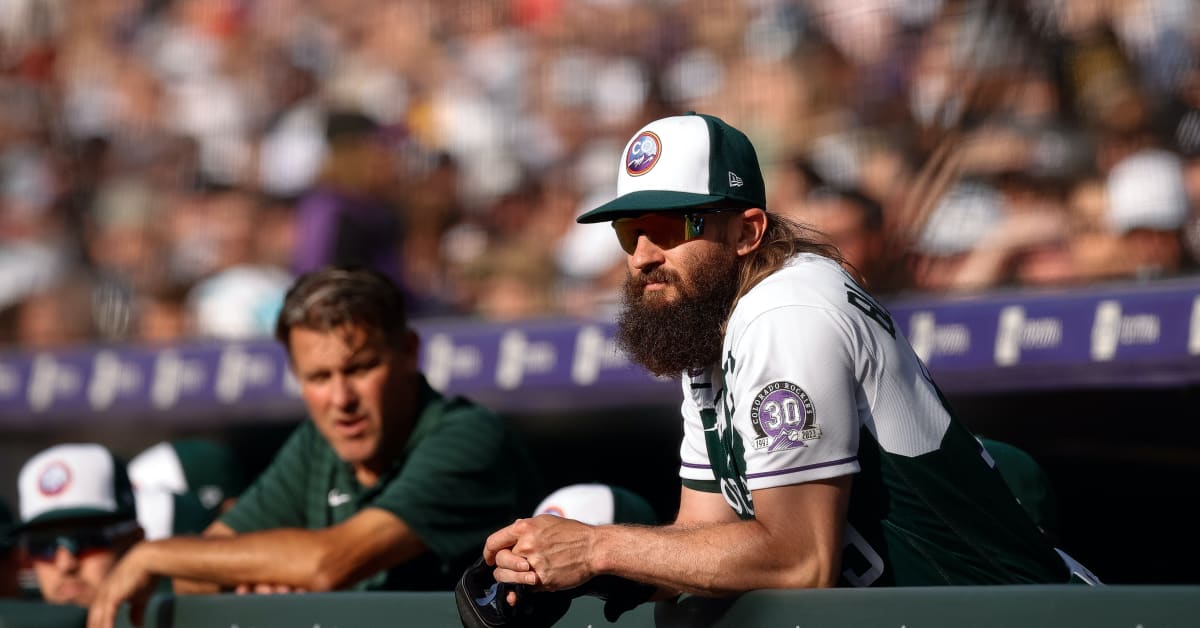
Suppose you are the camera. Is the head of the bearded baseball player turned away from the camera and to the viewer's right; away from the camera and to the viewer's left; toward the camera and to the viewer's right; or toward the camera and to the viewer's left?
toward the camera and to the viewer's left

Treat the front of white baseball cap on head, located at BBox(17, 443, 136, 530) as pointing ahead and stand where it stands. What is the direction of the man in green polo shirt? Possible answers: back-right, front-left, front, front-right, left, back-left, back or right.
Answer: left

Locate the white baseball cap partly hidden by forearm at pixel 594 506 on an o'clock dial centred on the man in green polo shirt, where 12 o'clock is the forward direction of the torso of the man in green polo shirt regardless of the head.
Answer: The white baseball cap partly hidden by forearm is roughly at 8 o'clock from the man in green polo shirt.

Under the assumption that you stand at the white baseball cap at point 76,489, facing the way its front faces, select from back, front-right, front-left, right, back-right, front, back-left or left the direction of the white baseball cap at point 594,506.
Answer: left

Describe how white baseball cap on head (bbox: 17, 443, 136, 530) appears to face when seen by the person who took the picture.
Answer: facing the viewer and to the left of the viewer

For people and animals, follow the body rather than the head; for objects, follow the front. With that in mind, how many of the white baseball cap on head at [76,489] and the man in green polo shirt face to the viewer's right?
0

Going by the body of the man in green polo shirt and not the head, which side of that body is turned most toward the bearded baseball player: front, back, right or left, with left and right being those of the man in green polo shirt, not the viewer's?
left
